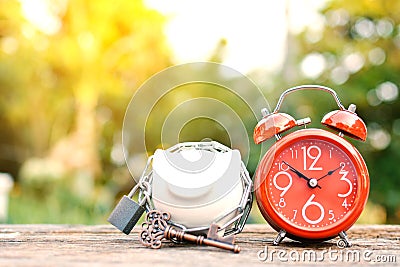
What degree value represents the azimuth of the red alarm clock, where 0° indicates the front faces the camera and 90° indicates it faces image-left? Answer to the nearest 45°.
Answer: approximately 0°
